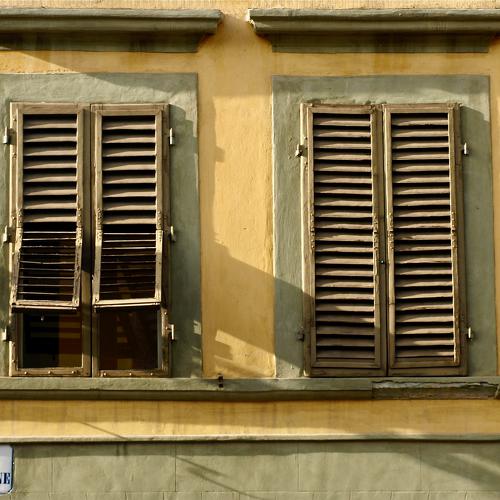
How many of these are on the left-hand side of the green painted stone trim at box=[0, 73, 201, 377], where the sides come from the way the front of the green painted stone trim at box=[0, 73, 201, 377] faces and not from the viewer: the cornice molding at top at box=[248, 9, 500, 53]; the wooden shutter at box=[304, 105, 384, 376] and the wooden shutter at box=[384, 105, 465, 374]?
3

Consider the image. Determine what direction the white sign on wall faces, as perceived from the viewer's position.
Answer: facing the viewer

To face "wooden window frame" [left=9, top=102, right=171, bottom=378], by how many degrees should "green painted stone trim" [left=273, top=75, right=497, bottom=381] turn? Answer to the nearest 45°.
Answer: approximately 90° to its right

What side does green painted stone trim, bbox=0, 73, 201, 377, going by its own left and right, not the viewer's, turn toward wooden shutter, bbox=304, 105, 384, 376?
left

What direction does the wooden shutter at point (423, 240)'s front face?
toward the camera

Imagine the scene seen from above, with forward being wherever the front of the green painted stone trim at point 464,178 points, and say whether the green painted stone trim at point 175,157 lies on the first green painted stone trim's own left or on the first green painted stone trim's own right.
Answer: on the first green painted stone trim's own right

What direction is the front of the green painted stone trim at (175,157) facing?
toward the camera
